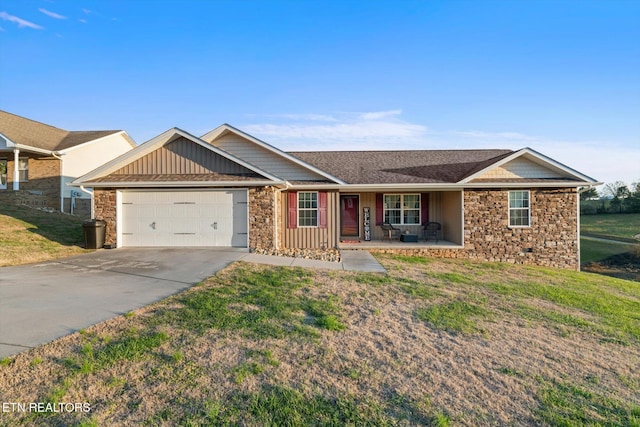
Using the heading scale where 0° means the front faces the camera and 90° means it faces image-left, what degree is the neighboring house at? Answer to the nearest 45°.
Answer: approximately 45°
